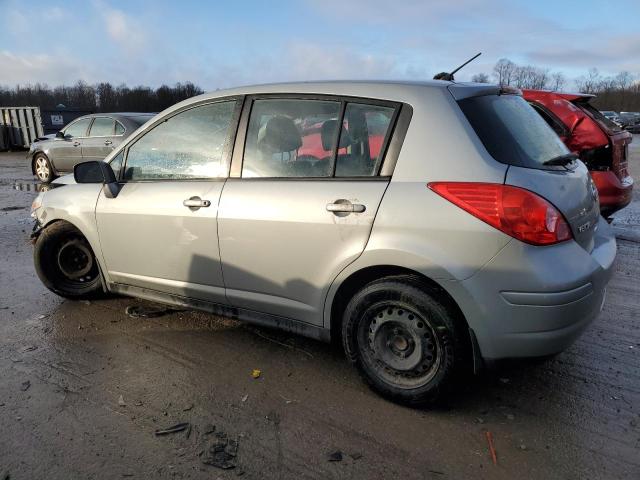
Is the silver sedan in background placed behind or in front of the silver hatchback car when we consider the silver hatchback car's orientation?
in front

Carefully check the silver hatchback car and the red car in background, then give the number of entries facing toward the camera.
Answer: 0

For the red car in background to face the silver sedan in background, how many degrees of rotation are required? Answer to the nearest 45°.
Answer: approximately 45° to its left

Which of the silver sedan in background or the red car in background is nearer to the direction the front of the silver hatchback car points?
the silver sedan in background

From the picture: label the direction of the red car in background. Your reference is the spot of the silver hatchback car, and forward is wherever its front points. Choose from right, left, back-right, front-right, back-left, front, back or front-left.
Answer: right

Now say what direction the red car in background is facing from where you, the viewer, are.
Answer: facing away from the viewer and to the left of the viewer

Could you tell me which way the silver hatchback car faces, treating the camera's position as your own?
facing away from the viewer and to the left of the viewer
